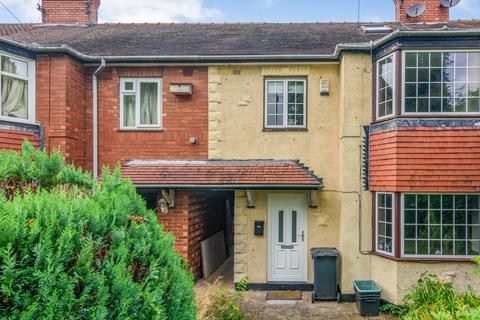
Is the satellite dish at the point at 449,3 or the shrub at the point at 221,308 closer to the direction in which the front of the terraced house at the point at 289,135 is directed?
the shrub

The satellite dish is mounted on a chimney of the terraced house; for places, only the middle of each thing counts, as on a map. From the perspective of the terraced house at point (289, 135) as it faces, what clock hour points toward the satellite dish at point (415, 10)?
The satellite dish is roughly at 8 o'clock from the terraced house.

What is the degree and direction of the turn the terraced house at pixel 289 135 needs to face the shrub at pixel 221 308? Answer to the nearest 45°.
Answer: approximately 45° to its right

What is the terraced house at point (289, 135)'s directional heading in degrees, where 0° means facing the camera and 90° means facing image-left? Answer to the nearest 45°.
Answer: approximately 0°

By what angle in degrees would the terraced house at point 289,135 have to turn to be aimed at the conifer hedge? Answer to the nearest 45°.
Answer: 0° — it already faces it
